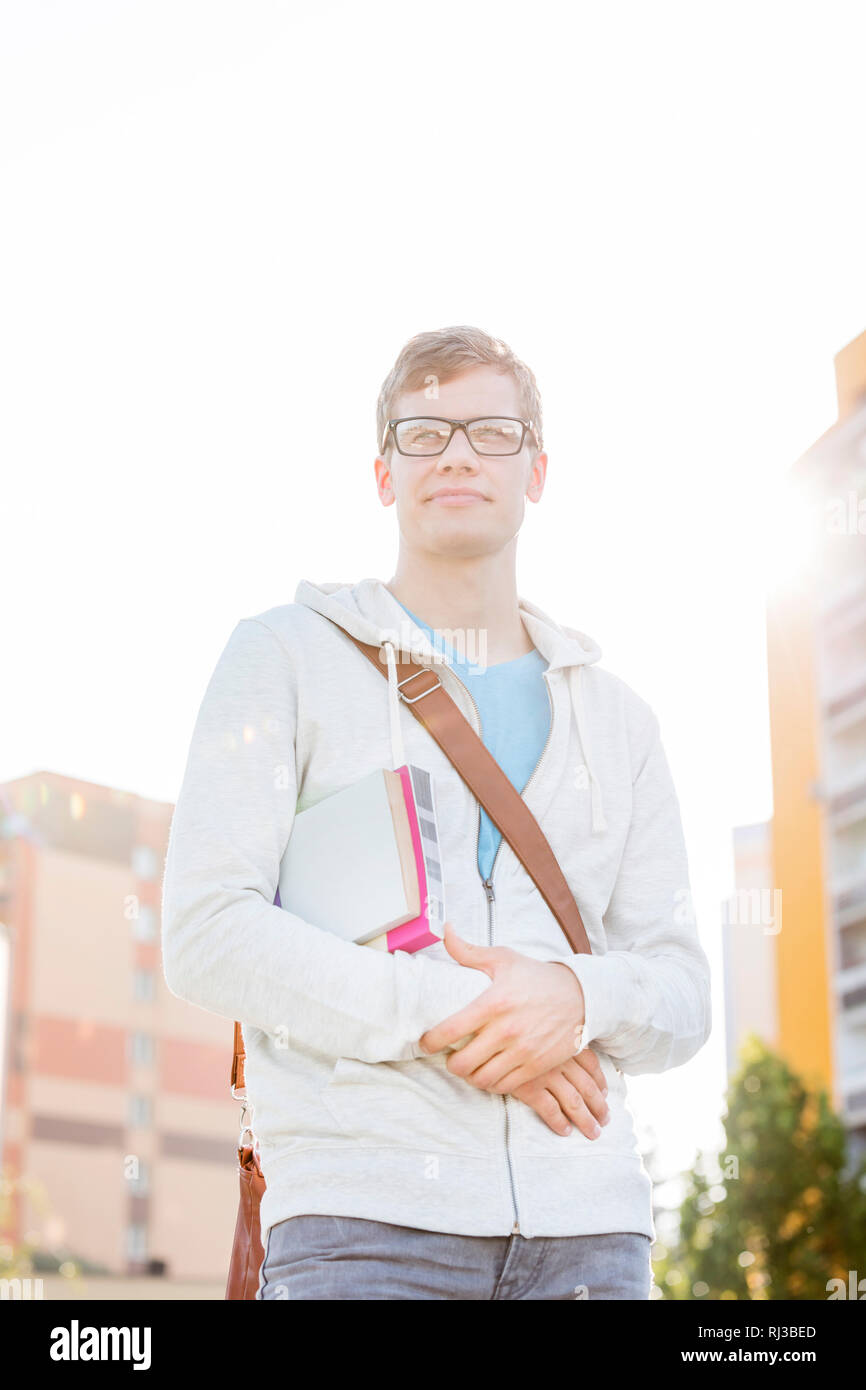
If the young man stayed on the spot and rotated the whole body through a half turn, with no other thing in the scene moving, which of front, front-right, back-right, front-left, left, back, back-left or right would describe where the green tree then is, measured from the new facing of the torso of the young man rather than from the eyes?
front

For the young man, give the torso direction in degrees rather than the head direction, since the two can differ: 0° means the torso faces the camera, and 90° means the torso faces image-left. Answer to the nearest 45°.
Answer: approximately 0°
